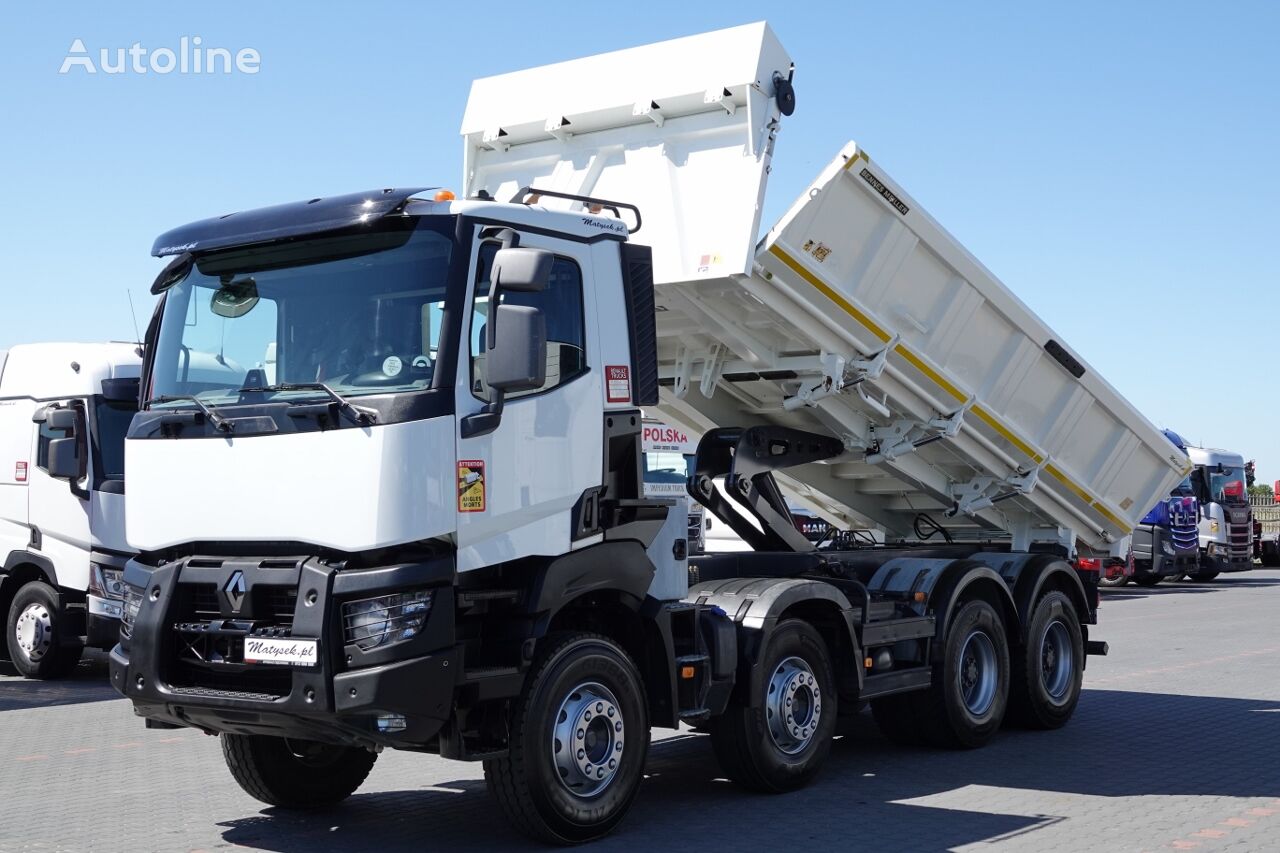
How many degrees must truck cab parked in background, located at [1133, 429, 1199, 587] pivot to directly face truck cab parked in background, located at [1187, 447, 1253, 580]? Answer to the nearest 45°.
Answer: approximately 135° to its left

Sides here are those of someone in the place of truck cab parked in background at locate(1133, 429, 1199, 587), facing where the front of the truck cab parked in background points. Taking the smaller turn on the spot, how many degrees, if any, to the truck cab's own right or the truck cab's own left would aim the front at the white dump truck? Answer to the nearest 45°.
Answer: approximately 45° to the truck cab's own right

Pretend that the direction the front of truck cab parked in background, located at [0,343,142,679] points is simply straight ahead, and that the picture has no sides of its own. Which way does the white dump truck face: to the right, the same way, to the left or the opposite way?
to the right

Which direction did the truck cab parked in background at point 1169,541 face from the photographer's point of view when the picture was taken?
facing the viewer and to the right of the viewer

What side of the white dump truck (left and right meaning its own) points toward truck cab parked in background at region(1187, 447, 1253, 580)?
back

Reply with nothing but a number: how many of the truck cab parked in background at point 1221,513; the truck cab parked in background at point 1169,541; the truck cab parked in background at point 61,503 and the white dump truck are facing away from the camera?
0

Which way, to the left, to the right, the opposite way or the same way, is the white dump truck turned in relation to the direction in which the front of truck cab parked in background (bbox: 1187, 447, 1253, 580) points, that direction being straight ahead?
to the right

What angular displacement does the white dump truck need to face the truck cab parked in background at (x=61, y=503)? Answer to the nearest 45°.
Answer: approximately 90° to its right

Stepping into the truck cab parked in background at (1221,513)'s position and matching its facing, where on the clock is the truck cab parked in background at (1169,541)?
the truck cab parked in background at (1169,541) is roughly at 2 o'clock from the truck cab parked in background at (1221,513).

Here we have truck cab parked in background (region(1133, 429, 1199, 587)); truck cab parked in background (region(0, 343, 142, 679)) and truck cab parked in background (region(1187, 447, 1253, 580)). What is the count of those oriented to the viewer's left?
0

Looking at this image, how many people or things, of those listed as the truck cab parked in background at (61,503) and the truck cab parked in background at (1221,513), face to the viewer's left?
0

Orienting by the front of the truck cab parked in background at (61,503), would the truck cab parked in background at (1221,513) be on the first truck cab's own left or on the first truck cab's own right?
on the first truck cab's own left

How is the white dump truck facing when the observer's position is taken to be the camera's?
facing the viewer and to the left of the viewer
